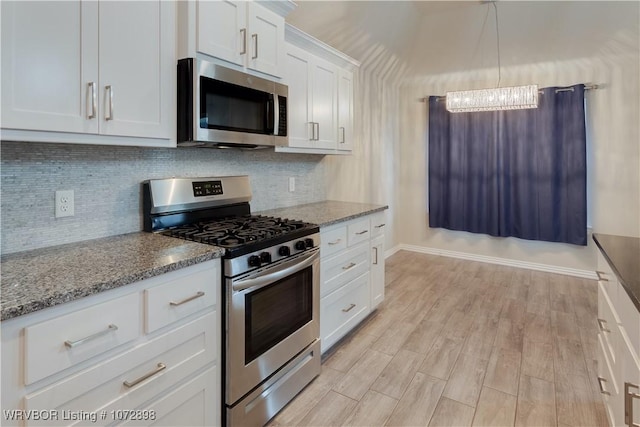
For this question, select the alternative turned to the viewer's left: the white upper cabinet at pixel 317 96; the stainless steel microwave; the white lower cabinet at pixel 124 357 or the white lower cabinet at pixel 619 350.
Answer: the white lower cabinet at pixel 619 350

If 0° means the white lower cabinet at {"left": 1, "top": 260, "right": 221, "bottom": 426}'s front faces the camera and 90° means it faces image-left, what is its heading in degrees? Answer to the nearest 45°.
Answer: approximately 315°

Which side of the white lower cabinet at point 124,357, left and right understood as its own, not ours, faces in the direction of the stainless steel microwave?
left

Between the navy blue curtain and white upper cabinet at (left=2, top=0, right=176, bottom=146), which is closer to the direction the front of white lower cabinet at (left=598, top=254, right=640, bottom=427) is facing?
the white upper cabinet

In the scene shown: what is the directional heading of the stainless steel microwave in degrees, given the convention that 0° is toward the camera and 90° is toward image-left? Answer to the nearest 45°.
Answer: approximately 315°

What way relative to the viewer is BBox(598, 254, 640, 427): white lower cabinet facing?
to the viewer's left

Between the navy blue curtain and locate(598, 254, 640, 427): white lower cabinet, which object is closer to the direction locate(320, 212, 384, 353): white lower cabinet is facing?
the white lower cabinet

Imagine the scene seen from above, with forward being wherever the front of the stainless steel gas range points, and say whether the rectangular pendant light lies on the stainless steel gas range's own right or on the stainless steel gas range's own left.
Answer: on the stainless steel gas range's own left

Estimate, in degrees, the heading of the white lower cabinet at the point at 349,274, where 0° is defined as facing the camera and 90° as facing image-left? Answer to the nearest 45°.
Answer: approximately 315°
